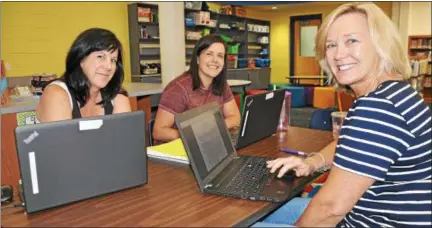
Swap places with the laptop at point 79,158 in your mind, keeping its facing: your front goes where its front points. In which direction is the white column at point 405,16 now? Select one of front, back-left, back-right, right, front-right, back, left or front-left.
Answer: right

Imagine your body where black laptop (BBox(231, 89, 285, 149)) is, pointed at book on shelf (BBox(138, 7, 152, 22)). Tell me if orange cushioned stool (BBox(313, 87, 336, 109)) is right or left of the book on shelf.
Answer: right

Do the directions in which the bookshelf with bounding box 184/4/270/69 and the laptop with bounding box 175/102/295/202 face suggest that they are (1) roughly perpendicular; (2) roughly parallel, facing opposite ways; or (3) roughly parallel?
roughly parallel

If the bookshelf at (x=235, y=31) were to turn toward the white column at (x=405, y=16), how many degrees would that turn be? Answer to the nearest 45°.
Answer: approximately 45° to its left

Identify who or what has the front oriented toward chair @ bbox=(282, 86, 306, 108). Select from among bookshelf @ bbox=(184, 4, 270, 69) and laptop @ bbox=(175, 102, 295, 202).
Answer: the bookshelf

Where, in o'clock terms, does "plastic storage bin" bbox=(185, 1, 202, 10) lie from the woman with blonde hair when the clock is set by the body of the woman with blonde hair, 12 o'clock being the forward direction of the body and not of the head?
The plastic storage bin is roughly at 2 o'clock from the woman with blonde hair.

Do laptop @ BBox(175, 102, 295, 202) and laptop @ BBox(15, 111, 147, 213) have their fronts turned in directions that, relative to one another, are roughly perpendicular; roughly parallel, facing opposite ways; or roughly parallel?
roughly parallel, facing opposite ways

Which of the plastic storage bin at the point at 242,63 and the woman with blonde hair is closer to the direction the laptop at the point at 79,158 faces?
the plastic storage bin

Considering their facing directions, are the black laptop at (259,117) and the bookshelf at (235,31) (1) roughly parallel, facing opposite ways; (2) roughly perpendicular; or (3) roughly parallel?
roughly parallel, facing opposite ways

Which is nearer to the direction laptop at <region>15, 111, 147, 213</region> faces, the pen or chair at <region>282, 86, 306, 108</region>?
the chair

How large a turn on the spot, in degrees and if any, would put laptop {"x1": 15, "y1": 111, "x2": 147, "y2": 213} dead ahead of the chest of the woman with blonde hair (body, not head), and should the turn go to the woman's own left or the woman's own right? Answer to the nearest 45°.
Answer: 0° — they already face it

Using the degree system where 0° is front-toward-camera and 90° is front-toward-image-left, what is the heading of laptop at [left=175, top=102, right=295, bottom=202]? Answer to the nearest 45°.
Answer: approximately 315°

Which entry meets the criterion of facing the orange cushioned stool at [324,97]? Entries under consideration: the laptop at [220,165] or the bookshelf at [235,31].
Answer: the bookshelf

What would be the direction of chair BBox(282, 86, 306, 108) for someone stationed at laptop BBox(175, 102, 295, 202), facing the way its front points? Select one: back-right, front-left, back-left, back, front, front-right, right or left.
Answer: back-left

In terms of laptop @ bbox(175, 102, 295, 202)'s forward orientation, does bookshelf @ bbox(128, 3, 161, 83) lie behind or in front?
behind
